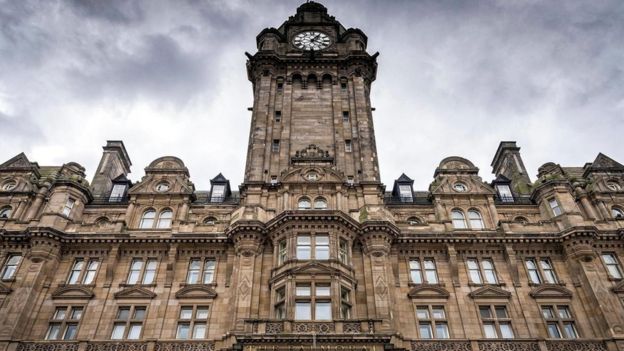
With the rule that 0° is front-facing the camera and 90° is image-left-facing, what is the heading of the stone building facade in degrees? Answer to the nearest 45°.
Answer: approximately 0°
